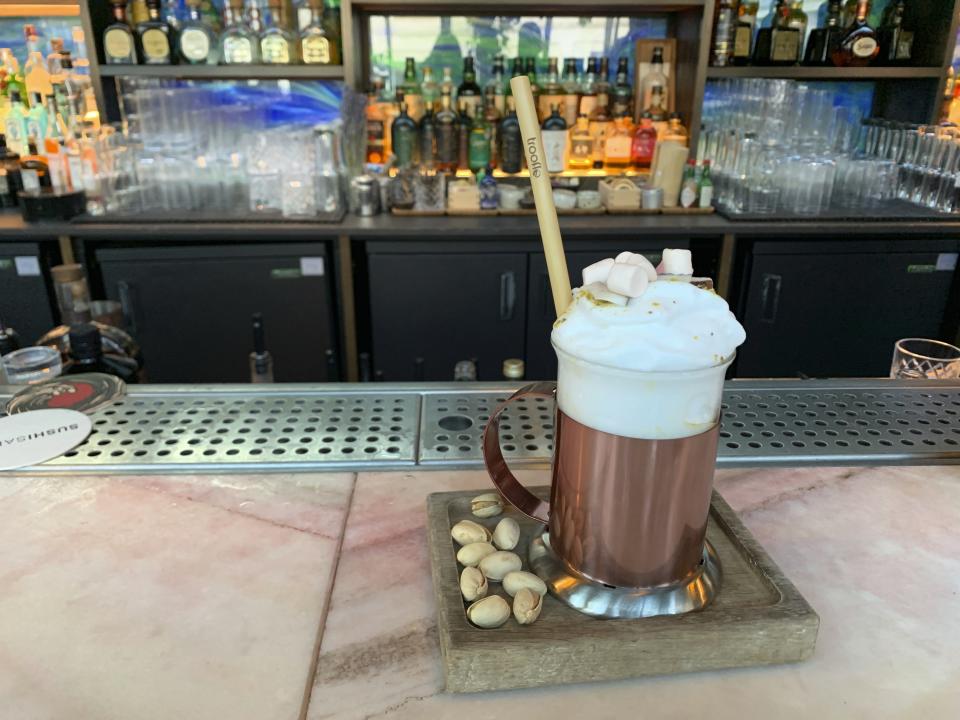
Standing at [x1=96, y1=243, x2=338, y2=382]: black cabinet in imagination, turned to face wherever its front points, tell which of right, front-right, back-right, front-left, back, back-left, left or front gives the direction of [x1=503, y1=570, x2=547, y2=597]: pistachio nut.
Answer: front

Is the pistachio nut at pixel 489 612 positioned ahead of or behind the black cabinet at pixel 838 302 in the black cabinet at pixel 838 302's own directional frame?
ahead

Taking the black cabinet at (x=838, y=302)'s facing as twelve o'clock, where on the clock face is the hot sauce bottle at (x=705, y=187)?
The hot sauce bottle is roughly at 3 o'clock from the black cabinet.

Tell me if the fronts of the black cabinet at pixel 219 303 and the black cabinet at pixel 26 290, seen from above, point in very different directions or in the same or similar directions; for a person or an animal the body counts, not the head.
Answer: same or similar directions

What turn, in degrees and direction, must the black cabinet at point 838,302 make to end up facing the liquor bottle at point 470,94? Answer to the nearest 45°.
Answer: approximately 90° to its right

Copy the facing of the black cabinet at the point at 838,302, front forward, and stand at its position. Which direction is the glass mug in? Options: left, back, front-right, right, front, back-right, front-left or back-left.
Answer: front

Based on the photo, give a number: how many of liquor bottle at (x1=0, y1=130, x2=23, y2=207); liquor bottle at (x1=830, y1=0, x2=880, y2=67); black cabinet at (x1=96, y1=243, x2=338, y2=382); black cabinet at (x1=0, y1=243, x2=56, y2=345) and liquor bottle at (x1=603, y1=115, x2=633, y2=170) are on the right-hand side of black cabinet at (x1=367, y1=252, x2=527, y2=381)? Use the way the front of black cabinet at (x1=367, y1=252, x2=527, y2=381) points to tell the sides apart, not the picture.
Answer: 3

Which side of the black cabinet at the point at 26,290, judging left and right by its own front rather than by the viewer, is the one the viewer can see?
front

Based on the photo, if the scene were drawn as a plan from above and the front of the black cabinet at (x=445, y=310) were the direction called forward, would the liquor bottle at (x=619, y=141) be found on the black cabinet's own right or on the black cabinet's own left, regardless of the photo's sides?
on the black cabinet's own left

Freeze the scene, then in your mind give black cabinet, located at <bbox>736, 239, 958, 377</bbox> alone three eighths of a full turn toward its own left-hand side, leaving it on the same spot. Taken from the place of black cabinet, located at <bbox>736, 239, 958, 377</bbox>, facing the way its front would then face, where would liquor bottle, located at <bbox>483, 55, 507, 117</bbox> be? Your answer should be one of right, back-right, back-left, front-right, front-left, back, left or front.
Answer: back-left

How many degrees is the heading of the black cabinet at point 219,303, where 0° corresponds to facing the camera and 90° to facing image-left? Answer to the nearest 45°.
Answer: approximately 0°

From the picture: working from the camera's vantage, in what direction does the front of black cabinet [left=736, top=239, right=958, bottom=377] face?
facing the viewer

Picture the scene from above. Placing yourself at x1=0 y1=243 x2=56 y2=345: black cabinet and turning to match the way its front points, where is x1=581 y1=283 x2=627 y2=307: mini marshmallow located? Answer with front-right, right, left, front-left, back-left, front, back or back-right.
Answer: front

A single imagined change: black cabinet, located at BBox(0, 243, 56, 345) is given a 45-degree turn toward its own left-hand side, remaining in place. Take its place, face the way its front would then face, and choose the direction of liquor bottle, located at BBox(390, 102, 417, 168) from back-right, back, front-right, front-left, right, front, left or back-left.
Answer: front-left

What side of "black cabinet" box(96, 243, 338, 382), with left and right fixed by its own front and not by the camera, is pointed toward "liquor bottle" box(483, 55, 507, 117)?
left

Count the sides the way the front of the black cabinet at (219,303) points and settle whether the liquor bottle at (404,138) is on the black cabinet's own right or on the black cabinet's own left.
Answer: on the black cabinet's own left

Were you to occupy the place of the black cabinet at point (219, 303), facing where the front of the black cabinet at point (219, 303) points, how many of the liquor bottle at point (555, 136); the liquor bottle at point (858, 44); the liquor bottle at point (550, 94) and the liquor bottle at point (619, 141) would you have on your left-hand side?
4

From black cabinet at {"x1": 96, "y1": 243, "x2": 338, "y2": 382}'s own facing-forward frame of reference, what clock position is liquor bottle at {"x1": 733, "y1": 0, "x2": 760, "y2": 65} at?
The liquor bottle is roughly at 9 o'clock from the black cabinet.

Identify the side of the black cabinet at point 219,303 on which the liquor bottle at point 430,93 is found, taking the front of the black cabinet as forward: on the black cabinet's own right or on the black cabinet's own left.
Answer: on the black cabinet's own left
